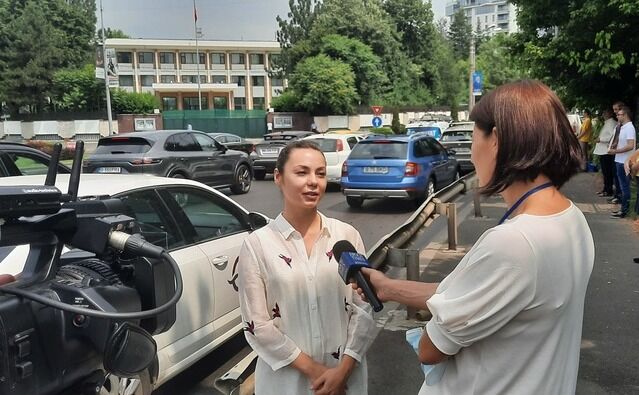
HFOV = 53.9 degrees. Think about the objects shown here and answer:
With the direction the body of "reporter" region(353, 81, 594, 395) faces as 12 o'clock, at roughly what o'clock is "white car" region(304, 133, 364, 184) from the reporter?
The white car is roughly at 1 o'clock from the reporter.

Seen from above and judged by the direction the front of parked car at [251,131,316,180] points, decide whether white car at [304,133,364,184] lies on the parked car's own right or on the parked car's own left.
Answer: on the parked car's own right

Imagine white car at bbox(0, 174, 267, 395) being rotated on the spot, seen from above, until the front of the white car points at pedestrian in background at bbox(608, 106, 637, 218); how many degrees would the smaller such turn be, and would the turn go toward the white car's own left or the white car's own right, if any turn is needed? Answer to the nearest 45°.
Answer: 0° — it already faces them

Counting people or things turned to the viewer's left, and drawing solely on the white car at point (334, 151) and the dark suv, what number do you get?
0

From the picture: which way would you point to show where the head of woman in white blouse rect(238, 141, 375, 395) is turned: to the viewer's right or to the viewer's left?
to the viewer's right

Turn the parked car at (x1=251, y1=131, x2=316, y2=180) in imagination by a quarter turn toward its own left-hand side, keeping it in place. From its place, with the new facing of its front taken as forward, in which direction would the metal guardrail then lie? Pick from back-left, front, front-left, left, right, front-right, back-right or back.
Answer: back-left

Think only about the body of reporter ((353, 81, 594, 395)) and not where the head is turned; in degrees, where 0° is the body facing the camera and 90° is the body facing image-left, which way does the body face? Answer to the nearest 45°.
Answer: approximately 135°

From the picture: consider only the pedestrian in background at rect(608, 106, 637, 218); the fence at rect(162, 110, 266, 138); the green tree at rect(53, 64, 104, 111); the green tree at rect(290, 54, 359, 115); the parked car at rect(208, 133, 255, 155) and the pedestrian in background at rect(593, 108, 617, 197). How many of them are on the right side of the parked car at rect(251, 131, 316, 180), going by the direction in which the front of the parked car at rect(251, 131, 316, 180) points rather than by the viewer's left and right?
2

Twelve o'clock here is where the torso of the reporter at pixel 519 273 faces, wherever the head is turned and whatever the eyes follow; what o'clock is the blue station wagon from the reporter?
The blue station wagon is roughly at 1 o'clock from the reporter.

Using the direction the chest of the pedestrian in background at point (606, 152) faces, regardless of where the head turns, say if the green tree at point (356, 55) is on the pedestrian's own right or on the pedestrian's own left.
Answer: on the pedestrian's own right

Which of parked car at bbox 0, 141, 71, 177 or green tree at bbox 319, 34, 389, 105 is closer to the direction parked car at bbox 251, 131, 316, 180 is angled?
the green tree
